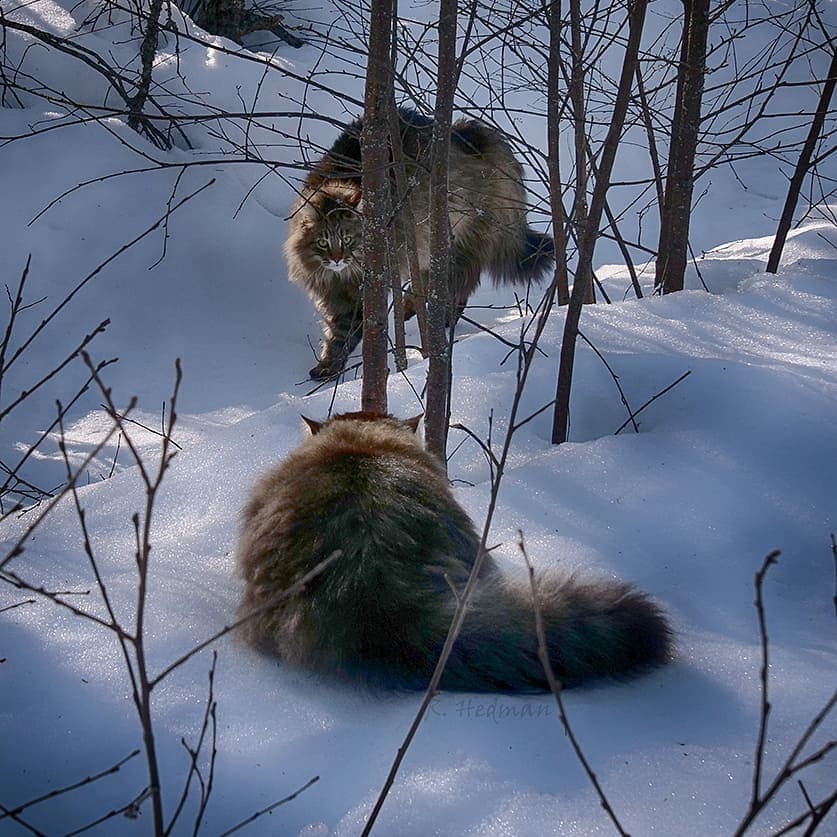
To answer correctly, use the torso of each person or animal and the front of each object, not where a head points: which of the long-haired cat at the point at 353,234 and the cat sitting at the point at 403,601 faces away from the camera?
the cat sitting

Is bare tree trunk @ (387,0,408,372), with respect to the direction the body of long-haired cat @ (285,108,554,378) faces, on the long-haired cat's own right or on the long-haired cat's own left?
on the long-haired cat's own left

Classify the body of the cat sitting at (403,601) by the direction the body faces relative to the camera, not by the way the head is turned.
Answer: away from the camera

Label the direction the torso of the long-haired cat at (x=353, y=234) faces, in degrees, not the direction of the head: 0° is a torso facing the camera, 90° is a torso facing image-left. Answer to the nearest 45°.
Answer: approximately 45°

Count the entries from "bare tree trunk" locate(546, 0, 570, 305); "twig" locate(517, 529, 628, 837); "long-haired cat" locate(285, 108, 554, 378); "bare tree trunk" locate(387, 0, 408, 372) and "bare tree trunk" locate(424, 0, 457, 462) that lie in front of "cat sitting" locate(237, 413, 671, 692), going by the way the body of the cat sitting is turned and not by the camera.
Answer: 4

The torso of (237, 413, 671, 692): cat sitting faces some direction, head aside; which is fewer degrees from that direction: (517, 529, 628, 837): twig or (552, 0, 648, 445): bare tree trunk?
the bare tree trunk

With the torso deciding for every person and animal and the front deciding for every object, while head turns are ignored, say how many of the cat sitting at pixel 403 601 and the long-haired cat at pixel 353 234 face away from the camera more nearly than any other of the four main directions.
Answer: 1

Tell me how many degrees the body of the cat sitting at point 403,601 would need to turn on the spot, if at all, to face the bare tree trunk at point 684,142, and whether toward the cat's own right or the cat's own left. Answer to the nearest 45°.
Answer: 0° — it already faces it

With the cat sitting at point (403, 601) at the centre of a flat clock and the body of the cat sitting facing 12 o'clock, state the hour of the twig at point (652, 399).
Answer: The twig is roughly at 1 o'clock from the cat sitting.
